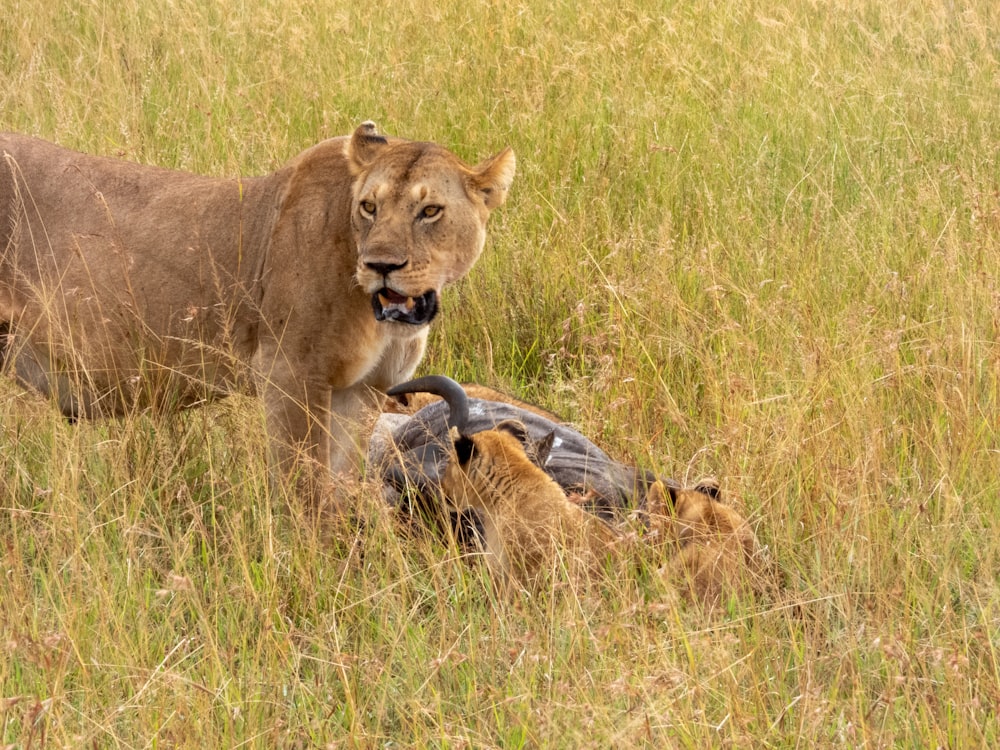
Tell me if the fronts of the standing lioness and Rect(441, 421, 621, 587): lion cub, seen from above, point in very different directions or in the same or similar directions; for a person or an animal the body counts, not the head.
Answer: very different directions

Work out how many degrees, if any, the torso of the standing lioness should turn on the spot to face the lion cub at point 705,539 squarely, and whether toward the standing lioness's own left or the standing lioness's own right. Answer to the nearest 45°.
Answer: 0° — it already faces it

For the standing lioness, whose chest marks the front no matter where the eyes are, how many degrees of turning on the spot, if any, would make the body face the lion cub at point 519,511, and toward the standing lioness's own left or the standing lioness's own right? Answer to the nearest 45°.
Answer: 0° — it already faces it

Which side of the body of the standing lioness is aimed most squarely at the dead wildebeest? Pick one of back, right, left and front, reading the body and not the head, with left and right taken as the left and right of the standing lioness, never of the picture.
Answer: front

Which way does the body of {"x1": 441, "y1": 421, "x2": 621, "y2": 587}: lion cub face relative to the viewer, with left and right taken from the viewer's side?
facing away from the viewer and to the left of the viewer

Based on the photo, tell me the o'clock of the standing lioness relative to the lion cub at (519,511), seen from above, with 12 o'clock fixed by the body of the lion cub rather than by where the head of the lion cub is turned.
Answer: The standing lioness is roughly at 12 o'clock from the lion cub.
